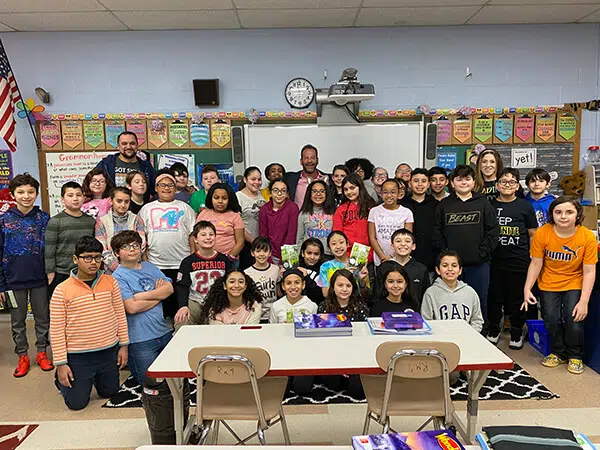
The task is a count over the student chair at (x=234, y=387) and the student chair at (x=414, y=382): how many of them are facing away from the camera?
2

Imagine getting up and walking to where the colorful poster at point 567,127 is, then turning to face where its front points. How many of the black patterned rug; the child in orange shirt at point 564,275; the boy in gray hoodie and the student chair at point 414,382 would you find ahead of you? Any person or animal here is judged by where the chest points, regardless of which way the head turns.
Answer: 4

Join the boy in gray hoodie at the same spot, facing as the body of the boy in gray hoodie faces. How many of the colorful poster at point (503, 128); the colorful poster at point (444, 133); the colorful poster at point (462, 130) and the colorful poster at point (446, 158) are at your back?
4

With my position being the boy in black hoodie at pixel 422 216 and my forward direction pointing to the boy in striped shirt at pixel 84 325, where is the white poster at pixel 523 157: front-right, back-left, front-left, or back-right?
back-right

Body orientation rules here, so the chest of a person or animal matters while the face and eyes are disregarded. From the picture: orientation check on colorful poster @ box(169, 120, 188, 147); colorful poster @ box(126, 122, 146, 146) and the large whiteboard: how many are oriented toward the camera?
3

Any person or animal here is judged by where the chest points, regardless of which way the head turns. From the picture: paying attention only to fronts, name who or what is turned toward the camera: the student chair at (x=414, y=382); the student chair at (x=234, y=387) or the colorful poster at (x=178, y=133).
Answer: the colorful poster

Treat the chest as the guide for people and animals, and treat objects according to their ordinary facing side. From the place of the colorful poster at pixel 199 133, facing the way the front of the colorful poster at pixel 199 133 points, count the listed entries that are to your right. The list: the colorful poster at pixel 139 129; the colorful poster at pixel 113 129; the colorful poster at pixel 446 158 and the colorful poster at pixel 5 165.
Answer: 3

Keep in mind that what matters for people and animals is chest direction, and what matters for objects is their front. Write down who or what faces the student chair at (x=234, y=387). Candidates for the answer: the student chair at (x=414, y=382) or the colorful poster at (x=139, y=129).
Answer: the colorful poster

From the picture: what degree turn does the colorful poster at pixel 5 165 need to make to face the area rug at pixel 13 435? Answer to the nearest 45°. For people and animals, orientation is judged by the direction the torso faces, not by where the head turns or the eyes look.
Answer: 0° — it already faces it

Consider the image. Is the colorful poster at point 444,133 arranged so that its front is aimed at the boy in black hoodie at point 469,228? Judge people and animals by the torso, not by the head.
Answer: yes

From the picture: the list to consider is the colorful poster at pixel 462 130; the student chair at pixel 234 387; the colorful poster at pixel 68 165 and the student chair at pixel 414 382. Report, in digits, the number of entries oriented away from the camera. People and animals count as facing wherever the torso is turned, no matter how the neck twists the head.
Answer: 2

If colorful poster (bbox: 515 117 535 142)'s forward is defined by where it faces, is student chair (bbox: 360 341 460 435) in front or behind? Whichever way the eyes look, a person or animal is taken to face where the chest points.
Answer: in front

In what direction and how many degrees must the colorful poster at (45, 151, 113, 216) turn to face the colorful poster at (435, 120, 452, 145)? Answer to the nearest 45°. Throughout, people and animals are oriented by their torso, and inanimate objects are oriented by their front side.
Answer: approximately 45° to its left

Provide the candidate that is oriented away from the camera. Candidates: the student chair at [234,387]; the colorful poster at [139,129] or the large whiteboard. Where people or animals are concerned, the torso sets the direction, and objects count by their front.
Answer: the student chair

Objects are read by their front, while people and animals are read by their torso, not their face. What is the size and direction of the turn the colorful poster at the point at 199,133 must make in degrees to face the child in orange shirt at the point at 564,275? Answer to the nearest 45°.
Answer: approximately 45° to its left
